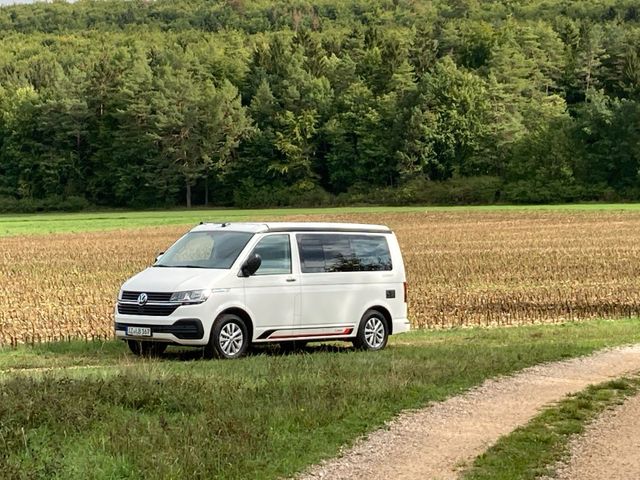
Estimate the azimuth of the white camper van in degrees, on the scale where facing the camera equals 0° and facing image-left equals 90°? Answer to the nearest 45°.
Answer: approximately 45°
